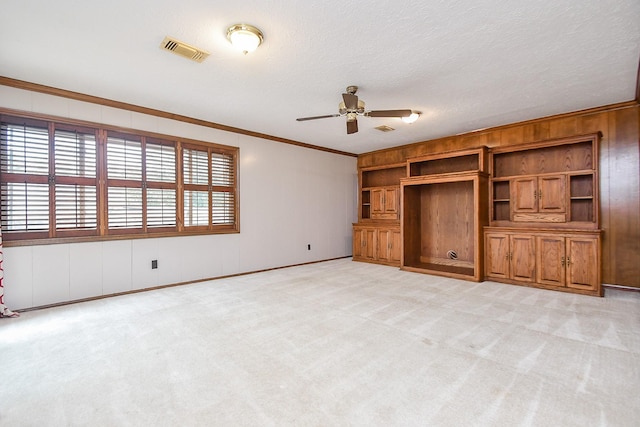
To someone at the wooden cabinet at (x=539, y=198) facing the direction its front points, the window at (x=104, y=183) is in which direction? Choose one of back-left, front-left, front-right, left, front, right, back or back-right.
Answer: front-right

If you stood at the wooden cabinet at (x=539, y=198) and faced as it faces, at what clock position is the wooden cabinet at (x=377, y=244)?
the wooden cabinet at (x=377, y=244) is roughly at 3 o'clock from the wooden cabinet at (x=539, y=198).

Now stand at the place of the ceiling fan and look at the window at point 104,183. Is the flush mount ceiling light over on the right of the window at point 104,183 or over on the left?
left

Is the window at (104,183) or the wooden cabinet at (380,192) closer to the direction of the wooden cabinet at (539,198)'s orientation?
the window

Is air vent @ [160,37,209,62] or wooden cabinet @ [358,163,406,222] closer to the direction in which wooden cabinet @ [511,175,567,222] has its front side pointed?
the air vent

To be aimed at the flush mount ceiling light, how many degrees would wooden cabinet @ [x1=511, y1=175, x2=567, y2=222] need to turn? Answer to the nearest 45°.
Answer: approximately 45° to its right

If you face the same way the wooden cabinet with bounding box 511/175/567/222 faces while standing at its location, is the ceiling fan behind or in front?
in front

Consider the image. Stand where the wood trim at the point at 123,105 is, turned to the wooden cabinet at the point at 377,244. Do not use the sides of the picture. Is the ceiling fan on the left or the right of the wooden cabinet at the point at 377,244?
right

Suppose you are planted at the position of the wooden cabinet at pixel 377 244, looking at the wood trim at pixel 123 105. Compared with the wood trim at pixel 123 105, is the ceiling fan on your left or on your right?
left

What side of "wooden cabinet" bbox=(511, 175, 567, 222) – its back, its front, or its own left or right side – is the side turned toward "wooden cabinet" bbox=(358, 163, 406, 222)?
right

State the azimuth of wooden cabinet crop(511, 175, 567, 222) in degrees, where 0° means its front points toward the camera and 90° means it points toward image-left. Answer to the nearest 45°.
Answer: approximately 0°

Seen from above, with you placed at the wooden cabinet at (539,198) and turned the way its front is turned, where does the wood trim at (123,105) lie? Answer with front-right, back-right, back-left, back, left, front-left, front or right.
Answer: front-right
